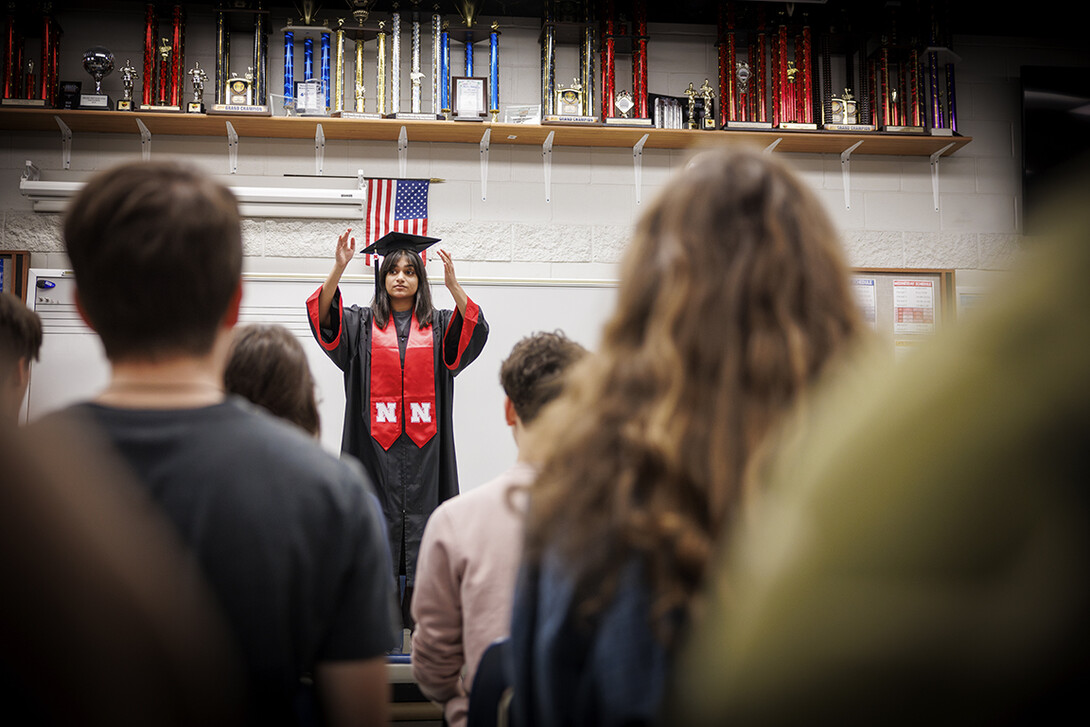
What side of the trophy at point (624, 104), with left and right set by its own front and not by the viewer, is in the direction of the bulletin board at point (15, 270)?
right

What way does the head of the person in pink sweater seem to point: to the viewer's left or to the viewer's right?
to the viewer's left

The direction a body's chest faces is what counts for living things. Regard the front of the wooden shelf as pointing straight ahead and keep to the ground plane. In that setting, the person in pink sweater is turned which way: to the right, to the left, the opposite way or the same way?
the opposite way

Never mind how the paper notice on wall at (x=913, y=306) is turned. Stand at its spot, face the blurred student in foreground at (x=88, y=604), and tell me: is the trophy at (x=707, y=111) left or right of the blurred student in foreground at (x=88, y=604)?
right

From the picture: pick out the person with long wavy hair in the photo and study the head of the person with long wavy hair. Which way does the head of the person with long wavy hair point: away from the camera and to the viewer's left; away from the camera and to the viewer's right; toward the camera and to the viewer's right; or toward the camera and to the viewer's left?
away from the camera and to the viewer's left

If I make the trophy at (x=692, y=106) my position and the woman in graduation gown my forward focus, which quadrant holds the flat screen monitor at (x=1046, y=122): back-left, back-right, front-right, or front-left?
back-left

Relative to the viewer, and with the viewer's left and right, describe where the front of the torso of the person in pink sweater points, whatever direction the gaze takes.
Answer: facing away from the viewer

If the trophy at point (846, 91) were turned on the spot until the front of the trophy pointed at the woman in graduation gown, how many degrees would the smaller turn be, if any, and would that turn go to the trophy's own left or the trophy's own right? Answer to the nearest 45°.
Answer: approximately 45° to the trophy's own right

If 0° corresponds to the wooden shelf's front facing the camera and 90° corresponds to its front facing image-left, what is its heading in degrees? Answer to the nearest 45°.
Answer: approximately 0°

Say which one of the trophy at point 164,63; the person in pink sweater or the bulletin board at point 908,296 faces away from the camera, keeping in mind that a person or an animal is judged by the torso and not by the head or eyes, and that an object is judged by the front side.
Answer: the person in pink sweater

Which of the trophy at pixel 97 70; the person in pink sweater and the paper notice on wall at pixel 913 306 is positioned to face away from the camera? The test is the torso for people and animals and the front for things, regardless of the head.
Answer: the person in pink sweater

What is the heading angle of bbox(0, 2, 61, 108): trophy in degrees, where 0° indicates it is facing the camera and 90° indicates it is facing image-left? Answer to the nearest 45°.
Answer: approximately 0°

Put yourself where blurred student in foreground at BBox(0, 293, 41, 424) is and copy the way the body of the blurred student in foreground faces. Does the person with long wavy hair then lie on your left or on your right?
on your right
